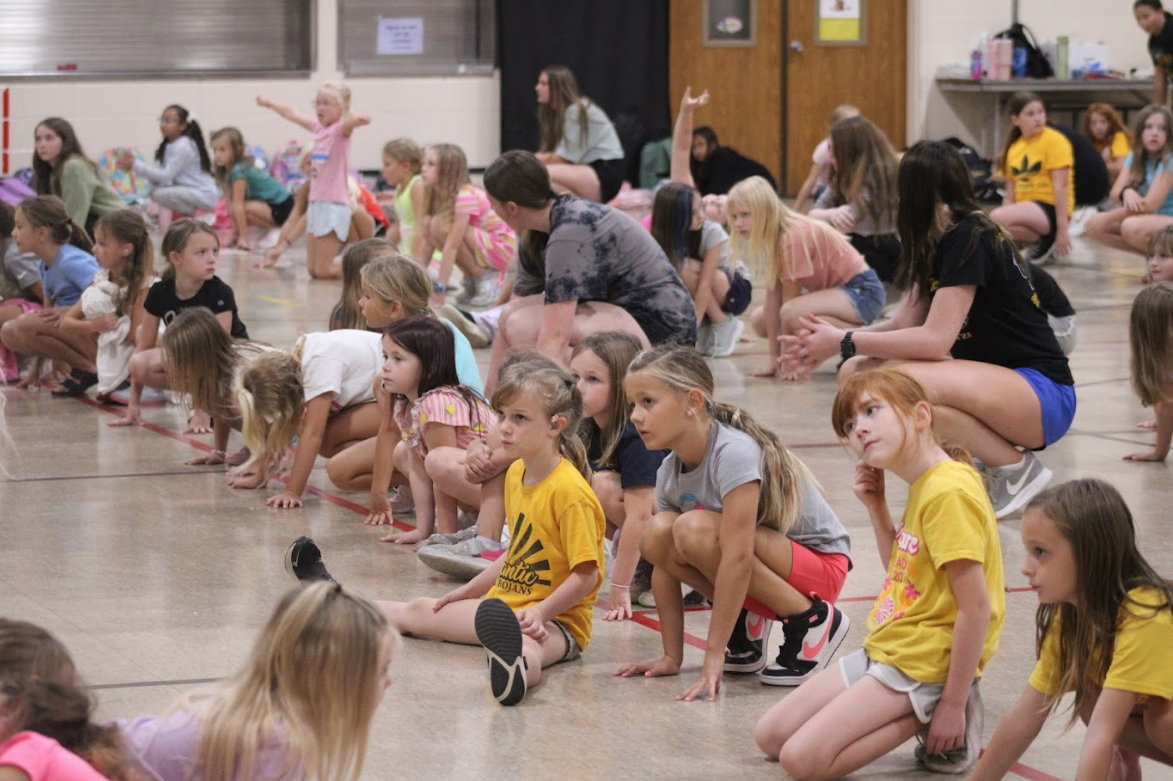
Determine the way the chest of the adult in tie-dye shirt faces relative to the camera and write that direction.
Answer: to the viewer's left

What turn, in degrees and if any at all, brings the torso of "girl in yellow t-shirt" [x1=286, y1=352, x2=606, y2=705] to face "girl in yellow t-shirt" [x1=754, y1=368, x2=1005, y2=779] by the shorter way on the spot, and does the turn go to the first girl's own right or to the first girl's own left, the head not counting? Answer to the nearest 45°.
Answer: approximately 90° to the first girl's own left

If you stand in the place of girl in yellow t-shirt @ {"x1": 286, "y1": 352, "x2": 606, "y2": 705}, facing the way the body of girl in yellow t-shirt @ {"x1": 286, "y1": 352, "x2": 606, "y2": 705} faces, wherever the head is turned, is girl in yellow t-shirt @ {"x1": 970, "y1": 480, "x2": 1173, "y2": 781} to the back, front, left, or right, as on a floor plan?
left

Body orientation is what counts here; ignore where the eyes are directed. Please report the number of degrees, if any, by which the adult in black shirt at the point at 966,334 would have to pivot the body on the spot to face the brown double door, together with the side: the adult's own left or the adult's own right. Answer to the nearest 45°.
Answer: approximately 90° to the adult's own right

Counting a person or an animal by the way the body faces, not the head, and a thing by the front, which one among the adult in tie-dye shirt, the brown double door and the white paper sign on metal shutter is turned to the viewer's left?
the adult in tie-dye shirt

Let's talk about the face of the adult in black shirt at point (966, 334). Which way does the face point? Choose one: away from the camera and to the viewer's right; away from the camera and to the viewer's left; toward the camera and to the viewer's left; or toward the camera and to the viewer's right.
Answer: away from the camera and to the viewer's left

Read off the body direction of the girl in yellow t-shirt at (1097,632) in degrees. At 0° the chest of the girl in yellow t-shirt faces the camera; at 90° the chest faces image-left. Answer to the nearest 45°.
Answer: approximately 45°

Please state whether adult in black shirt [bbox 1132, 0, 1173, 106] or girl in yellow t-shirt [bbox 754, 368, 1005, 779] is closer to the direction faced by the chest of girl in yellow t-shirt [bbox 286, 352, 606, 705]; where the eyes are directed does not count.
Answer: the girl in yellow t-shirt

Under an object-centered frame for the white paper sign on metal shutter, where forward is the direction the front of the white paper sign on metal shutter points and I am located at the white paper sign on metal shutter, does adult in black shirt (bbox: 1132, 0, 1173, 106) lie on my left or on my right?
on my left

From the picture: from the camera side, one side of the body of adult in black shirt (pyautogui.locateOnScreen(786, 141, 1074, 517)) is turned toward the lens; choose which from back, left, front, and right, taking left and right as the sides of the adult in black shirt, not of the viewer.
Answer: left

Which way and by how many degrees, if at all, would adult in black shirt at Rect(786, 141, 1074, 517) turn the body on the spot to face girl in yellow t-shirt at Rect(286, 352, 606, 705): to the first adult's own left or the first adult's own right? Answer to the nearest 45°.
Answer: approximately 45° to the first adult's own left

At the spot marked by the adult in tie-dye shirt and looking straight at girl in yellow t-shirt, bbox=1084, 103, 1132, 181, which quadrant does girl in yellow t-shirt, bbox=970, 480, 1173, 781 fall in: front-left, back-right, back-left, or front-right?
back-right

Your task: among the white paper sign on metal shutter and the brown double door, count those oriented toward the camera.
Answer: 2
